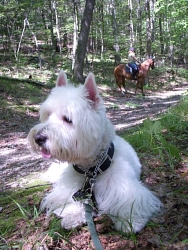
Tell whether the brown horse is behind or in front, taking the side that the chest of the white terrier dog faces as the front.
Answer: behind

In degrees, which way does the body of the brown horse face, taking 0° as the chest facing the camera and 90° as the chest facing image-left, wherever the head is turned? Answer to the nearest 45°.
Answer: approximately 270°

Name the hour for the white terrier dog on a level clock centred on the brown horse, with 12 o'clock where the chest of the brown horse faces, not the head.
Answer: The white terrier dog is roughly at 3 o'clock from the brown horse.

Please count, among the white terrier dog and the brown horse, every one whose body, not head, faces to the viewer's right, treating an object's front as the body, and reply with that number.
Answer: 1

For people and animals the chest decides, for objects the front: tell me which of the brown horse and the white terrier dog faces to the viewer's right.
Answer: the brown horse

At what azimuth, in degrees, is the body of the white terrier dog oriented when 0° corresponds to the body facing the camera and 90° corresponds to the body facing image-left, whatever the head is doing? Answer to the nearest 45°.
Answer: approximately 45°
